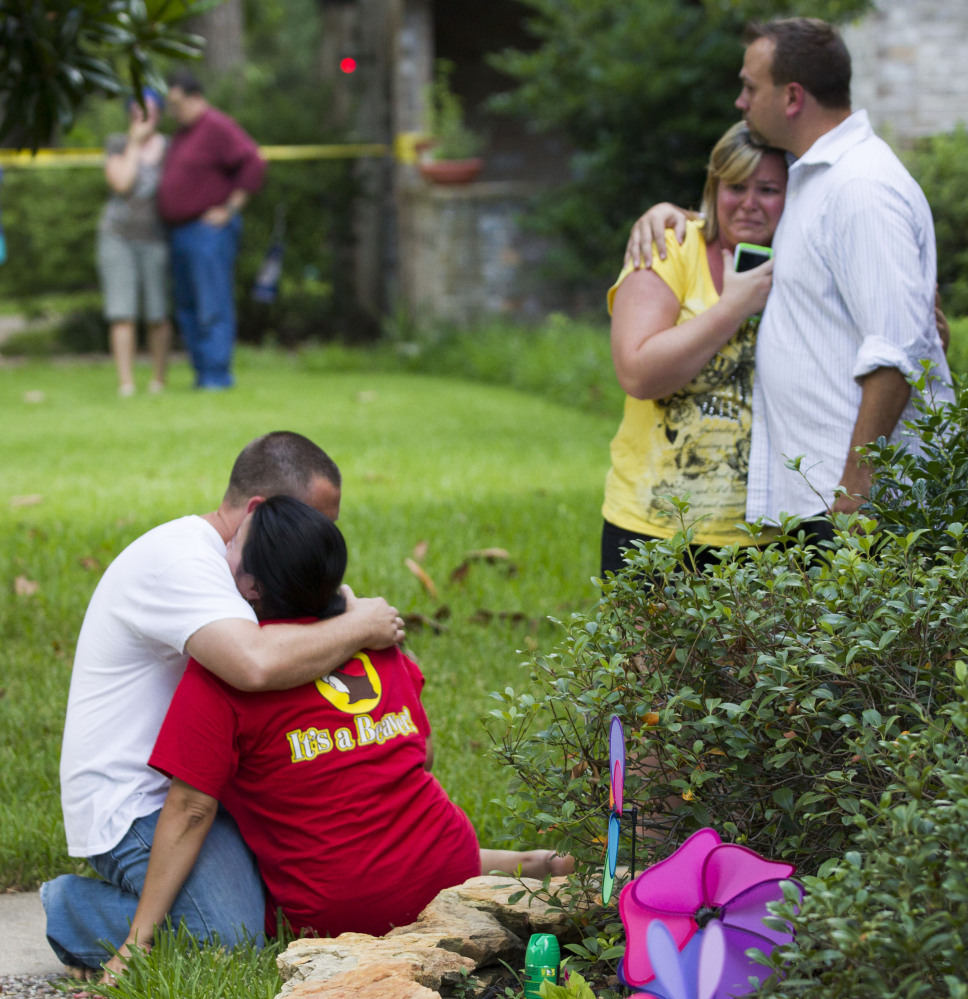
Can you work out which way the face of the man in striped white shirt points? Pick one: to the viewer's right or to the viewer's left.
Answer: to the viewer's left

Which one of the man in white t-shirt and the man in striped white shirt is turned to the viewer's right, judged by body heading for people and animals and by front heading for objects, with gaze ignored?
the man in white t-shirt

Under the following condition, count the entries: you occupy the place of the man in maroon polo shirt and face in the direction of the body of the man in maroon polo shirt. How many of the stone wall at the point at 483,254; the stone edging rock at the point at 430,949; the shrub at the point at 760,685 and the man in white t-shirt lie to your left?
3

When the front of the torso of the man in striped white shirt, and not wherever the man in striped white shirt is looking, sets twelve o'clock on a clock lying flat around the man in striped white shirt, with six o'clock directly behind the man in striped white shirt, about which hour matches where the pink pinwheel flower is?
The pink pinwheel flower is roughly at 9 o'clock from the man in striped white shirt.

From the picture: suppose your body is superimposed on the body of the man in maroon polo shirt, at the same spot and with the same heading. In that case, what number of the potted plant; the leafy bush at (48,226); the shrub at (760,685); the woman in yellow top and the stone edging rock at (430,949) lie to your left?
3

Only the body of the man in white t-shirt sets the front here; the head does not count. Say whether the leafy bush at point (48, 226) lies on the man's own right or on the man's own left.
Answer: on the man's own left

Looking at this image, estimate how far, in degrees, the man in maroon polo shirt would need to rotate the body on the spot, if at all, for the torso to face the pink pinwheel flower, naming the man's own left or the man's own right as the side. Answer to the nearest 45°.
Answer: approximately 90° to the man's own left

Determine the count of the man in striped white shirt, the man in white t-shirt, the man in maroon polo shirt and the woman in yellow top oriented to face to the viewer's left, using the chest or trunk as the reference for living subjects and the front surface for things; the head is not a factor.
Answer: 2

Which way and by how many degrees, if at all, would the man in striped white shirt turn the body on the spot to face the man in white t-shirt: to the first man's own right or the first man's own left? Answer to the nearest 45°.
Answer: approximately 45° to the first man's own left

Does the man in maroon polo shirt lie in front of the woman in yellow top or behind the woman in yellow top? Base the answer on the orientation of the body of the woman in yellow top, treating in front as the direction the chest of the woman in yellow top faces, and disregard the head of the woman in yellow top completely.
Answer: behind

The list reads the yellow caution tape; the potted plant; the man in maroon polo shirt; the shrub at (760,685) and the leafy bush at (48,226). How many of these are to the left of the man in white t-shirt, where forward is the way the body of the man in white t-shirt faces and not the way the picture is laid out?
4

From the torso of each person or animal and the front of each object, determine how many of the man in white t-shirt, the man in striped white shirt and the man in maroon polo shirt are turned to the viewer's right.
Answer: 1

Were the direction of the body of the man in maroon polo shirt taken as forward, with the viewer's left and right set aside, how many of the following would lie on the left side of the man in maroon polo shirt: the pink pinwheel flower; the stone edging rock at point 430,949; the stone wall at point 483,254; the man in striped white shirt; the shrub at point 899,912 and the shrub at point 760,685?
5

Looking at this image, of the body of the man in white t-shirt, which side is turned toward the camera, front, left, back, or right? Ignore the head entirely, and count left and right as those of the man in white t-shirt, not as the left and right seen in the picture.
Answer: right

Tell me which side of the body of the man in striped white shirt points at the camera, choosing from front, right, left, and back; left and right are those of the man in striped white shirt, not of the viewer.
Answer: left

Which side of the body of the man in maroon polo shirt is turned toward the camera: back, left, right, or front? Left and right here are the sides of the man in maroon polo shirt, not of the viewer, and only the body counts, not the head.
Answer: left

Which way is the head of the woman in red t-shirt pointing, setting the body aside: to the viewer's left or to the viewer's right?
to the viewer's left

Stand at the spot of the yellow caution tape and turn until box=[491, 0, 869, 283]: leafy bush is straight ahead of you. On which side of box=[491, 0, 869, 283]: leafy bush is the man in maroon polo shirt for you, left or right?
right
